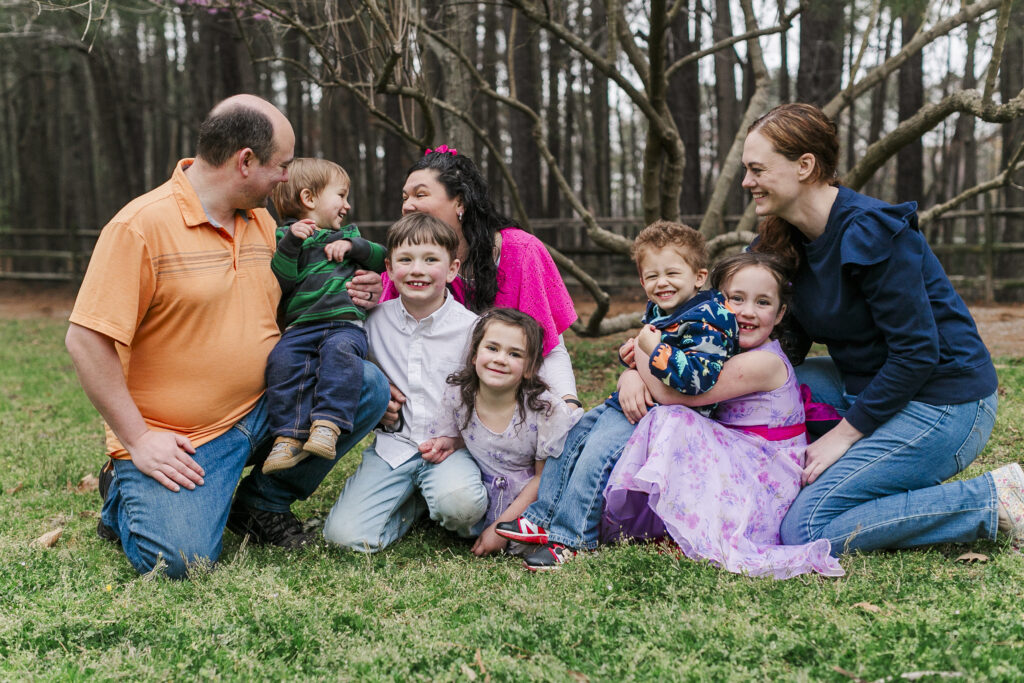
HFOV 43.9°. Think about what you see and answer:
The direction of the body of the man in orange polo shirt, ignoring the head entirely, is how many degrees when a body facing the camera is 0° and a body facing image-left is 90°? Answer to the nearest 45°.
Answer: approximately 315°

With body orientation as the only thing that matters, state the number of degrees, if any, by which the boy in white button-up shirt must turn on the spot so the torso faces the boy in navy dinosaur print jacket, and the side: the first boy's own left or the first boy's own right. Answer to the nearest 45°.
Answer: approximately 45° to the first boy's own left

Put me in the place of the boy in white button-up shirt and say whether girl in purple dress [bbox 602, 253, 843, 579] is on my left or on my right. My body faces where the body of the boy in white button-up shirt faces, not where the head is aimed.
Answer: on my left

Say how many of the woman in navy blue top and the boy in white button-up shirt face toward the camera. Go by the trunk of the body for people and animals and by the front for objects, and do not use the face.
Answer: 1

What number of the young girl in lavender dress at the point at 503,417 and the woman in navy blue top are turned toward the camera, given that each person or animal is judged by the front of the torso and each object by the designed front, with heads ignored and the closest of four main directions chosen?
1

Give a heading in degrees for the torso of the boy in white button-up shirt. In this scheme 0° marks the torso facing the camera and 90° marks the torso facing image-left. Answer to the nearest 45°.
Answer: approximately 0°

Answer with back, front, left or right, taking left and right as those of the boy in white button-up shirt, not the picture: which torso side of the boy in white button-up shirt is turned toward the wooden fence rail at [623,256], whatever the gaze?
back

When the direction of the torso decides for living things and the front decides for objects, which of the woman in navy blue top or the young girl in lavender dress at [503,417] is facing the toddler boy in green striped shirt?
the woman in navy blue top

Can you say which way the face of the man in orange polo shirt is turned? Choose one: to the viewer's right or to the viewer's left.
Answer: to the viewer's right

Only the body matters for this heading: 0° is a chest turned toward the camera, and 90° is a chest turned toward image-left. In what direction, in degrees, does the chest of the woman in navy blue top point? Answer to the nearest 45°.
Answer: approximately 90°
